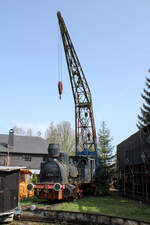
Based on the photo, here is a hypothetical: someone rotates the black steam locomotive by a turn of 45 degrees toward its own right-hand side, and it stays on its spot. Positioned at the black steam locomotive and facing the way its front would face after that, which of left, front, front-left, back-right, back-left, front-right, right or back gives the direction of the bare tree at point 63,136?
right

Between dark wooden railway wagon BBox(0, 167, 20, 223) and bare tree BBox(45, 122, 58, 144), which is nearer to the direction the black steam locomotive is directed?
the dark wooden railway wagon

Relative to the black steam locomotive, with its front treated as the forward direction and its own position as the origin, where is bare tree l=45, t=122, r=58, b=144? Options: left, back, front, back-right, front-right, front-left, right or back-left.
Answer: back-right

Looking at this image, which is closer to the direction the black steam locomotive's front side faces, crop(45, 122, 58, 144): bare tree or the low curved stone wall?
the low curved stone wall

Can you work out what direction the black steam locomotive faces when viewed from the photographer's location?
facing the viewer and to the left of the viewer
